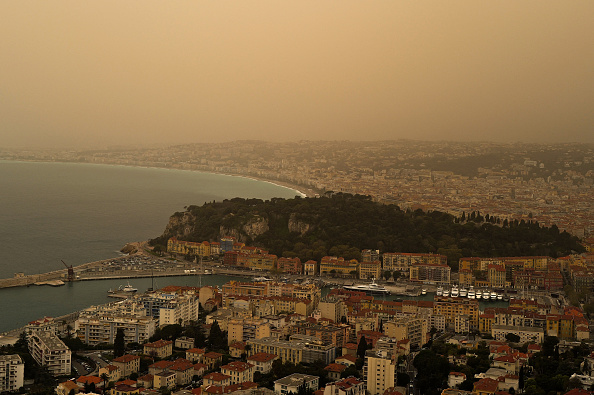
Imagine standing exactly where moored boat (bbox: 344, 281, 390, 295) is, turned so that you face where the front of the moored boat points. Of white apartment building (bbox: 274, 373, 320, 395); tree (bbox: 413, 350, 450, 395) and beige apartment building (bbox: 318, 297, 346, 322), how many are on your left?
3

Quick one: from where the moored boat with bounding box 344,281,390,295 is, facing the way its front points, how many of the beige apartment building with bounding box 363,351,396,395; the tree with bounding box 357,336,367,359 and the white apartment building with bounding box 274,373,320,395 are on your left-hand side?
3

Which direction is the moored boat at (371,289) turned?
to the viewer's left

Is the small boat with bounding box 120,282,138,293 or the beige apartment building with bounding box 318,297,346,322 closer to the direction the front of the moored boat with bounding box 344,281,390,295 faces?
the small boat

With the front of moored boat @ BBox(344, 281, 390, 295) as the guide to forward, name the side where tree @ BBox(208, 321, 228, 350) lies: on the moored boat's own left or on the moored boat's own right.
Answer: on the moored boat's own left

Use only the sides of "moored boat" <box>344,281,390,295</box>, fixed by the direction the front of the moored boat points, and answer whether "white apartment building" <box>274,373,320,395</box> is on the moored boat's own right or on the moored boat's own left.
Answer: on the moored boat's own left
